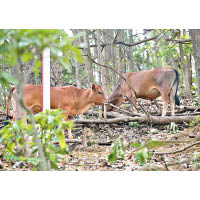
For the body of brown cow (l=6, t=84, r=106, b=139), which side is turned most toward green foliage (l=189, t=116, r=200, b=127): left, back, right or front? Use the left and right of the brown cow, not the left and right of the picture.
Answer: front

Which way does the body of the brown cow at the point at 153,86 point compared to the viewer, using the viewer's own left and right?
facing to the left of the viewer

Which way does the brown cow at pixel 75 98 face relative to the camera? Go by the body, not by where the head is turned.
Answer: to the viewer's right

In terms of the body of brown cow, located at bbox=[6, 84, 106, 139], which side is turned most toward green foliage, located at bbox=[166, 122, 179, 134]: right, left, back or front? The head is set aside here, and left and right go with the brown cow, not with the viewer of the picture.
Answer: front

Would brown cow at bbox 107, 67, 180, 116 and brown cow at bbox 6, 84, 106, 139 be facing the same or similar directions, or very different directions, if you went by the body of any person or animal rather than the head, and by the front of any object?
very different directions

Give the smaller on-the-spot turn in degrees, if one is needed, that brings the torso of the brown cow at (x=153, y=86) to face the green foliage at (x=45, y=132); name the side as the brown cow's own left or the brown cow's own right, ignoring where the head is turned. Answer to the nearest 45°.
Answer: approximately 90° to the brown cow's own left

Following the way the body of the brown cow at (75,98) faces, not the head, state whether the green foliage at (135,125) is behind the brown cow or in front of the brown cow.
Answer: in front
